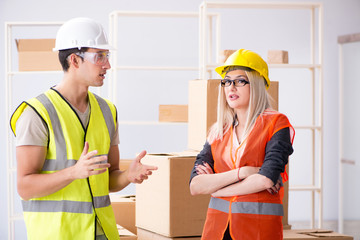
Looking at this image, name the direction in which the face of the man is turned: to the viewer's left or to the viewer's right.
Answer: to the viewer's right

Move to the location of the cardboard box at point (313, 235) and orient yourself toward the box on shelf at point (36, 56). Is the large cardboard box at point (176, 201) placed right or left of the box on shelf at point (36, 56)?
left

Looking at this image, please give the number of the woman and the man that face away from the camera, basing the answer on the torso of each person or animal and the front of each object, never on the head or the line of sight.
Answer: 0

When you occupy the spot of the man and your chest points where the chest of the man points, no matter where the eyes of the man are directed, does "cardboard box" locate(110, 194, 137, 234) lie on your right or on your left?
on your left

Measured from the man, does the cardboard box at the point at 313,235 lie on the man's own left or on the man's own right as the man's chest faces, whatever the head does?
on the man's own left

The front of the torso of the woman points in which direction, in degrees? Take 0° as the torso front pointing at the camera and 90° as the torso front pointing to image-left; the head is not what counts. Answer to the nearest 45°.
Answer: approximately 45°

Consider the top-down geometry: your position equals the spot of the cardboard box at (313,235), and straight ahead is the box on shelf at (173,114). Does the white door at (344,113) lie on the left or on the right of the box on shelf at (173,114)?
right

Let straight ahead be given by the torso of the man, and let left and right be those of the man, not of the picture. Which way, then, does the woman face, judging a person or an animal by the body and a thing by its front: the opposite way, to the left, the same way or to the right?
to the right

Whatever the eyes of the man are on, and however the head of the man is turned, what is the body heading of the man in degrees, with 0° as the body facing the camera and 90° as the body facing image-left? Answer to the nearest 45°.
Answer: approximately 315°

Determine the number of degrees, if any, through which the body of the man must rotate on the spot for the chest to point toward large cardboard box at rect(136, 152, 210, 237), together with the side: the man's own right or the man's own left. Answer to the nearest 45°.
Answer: approximately 90° to the man's own left
